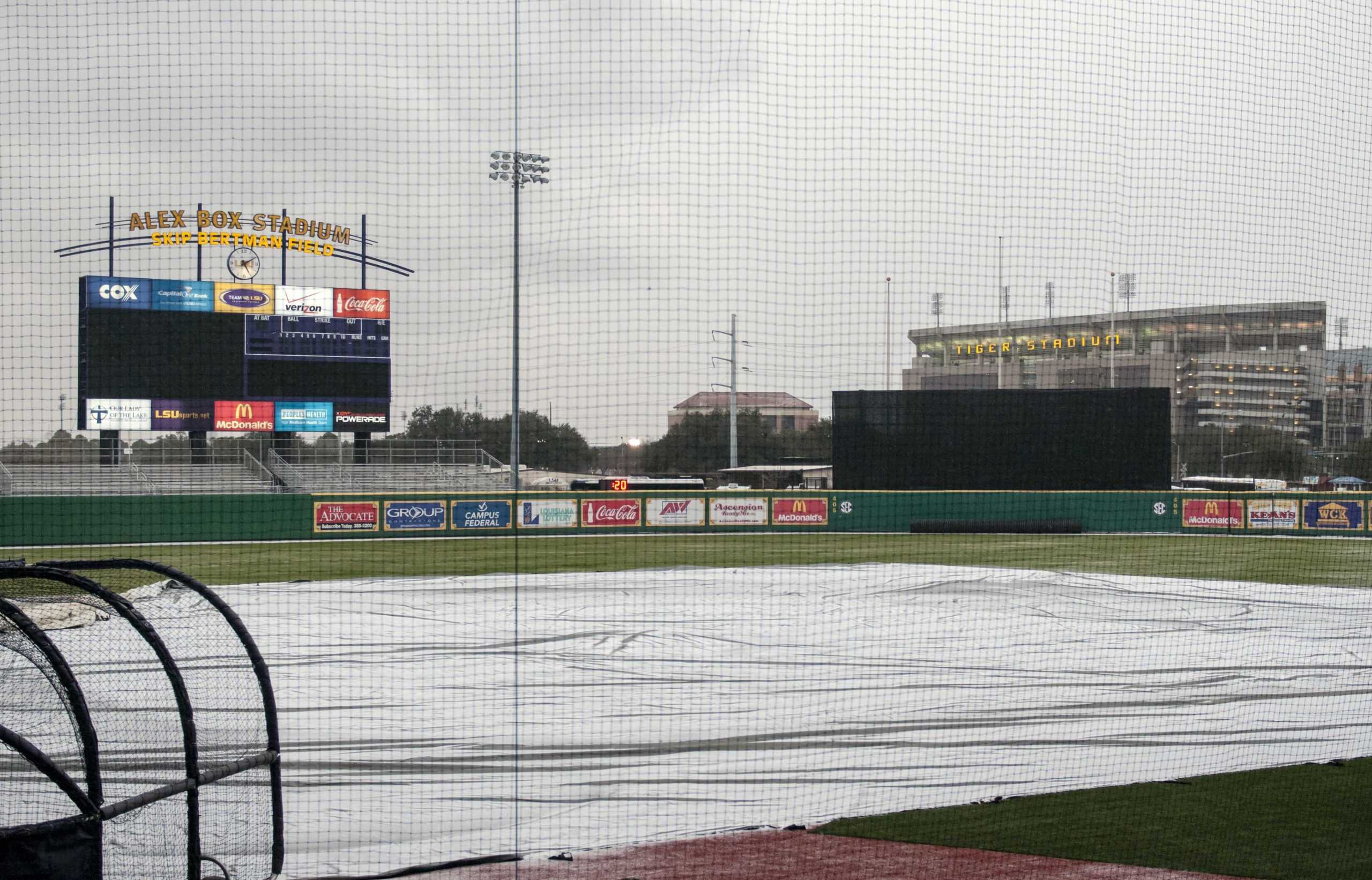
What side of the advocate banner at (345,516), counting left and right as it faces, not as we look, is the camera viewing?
front

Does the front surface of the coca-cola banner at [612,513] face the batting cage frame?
yes

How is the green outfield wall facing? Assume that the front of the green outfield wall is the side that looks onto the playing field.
toward the camera

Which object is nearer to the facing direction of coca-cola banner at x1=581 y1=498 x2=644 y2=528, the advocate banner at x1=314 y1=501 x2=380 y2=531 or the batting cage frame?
the batting cage frame

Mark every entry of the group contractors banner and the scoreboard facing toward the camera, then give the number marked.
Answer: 2

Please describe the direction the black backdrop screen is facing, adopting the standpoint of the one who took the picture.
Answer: facing the viewer
